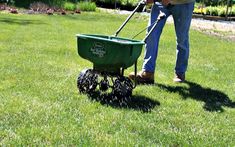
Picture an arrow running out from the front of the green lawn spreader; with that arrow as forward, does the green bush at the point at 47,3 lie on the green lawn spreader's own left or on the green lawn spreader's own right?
on the green lawn spreader's own right

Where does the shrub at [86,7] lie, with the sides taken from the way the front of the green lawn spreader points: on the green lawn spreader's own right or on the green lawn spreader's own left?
on the green lawn spreader's own right

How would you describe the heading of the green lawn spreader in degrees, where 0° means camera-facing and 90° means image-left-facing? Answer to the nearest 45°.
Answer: approximately 45°
